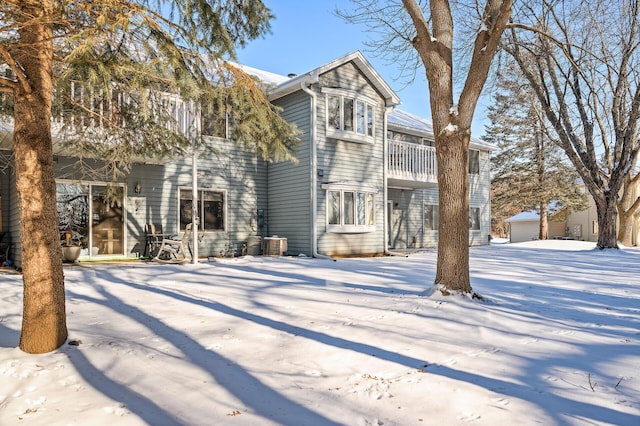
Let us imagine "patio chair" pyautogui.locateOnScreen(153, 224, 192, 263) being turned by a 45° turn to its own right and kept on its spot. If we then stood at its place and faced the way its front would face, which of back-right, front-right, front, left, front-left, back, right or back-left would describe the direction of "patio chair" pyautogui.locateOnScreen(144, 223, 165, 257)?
front

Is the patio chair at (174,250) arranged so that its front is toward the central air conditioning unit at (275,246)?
no

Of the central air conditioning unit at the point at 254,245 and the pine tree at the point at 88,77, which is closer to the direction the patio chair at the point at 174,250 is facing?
the pine tree

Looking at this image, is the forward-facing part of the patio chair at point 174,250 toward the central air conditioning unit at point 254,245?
no

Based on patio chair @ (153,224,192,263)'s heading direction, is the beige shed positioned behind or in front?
behind

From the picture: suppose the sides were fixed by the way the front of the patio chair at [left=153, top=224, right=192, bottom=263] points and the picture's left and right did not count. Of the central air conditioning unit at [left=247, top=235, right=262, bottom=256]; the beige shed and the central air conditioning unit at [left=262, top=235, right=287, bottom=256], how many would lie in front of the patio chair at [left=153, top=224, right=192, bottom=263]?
0

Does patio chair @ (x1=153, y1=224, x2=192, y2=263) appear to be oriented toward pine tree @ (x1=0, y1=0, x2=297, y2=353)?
no

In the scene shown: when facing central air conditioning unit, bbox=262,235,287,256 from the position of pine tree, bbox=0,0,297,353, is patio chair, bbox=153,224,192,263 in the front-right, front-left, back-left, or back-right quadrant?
front-left
